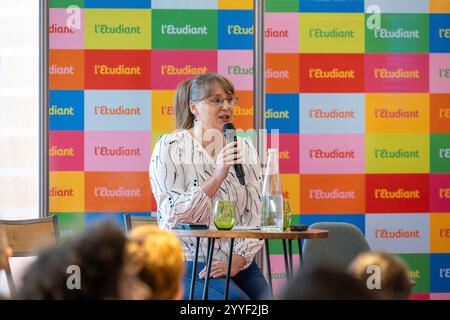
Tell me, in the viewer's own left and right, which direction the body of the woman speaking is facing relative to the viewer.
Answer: facing the viewer and to the right of the viewer

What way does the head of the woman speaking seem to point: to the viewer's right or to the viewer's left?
to the viewer's right
